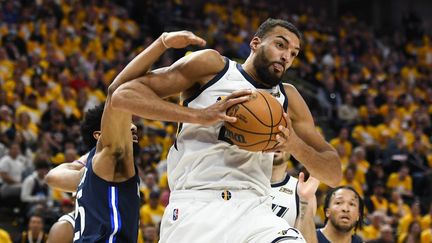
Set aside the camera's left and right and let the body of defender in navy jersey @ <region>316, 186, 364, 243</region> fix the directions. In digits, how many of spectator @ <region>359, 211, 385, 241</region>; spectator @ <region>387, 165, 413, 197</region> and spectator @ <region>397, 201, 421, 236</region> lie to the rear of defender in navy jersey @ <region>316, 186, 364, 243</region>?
3

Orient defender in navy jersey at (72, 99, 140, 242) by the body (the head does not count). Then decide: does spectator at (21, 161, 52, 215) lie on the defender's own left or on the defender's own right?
on the defender's own left

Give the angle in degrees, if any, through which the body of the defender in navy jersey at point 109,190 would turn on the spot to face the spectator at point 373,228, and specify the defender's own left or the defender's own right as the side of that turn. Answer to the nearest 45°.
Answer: approximately 45° to the defender's own left

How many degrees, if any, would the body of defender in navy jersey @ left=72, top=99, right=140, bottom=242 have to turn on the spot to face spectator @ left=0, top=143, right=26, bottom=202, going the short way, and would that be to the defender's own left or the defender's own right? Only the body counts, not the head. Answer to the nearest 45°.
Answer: approximately 90° to the defender's own left

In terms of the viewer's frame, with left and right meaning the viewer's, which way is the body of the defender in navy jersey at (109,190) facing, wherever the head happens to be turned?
facing to the right of the viewer

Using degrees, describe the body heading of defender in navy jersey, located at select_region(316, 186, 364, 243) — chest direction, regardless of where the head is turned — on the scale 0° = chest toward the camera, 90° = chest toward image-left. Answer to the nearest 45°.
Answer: approximately 0°

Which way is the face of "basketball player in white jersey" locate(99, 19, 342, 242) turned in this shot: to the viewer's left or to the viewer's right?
to the viewer's right

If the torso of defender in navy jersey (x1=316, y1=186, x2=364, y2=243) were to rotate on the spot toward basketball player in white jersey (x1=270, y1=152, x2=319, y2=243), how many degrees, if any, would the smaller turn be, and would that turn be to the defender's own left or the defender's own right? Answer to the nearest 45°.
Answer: approximately 45° to the defender's own right

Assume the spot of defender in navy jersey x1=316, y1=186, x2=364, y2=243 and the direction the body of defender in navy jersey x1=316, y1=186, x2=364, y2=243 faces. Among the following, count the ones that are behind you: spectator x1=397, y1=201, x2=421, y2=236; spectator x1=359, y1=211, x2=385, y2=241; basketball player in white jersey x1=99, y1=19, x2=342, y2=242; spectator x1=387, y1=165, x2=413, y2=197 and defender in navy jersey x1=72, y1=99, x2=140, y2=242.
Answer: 3

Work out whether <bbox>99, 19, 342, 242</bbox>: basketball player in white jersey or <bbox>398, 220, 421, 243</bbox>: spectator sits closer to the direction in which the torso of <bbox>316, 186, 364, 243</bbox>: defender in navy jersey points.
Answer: the basketball player in white jersey

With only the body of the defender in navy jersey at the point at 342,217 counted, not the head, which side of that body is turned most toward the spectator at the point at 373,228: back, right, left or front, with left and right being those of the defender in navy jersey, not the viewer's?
back

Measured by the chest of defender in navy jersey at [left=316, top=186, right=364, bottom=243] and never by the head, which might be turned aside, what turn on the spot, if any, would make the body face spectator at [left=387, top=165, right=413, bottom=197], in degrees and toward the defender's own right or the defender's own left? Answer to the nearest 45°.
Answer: approximately 180°
